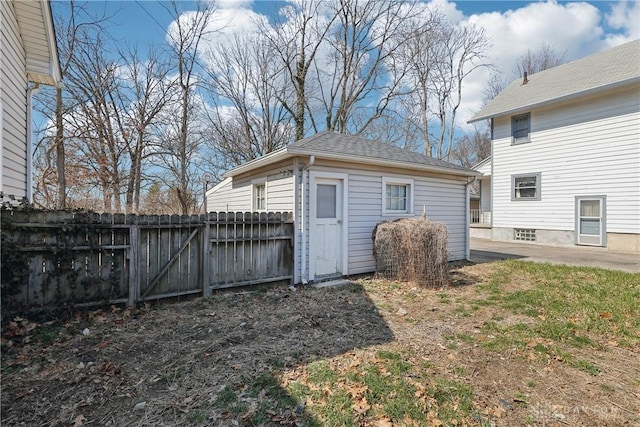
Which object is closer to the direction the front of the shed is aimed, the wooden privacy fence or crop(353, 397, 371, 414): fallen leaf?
the fallen leaf

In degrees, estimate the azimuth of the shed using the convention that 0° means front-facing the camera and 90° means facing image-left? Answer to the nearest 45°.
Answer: approximately 315°

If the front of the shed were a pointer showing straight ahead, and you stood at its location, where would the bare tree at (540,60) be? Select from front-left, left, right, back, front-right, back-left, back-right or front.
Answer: left

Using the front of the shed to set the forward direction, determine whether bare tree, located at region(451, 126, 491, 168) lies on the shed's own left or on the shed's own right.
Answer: on the shed's own left

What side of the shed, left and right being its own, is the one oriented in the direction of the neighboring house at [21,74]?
right

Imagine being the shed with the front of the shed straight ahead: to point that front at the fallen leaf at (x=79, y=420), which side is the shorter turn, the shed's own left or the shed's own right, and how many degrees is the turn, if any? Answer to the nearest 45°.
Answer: approximately 45° to the shed's own right

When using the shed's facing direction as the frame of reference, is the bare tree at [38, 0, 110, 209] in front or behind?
behind

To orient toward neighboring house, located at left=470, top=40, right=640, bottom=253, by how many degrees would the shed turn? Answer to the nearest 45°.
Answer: approximately 90° to its left

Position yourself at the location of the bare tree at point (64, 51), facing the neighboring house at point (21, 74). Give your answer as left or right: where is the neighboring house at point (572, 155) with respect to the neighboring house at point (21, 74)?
left

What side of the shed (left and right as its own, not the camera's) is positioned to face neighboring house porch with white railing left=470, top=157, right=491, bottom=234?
left

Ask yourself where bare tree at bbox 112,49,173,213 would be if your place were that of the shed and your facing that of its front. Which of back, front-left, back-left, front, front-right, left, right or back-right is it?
back

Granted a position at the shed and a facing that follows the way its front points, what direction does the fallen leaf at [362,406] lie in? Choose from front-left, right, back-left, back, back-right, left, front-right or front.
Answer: front-right

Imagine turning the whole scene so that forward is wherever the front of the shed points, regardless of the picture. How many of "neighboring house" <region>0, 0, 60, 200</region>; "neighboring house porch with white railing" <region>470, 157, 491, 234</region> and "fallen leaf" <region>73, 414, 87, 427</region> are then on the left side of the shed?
1

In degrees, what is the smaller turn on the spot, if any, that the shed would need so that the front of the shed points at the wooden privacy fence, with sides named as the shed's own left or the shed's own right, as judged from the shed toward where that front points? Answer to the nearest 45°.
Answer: approximately 90° to the shed's own right

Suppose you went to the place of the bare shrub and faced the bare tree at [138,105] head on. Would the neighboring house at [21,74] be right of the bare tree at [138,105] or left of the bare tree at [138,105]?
left
